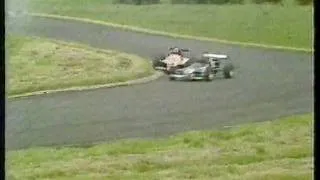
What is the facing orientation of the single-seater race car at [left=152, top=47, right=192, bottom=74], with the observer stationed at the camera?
facing the viewer and to the left of the viewer
